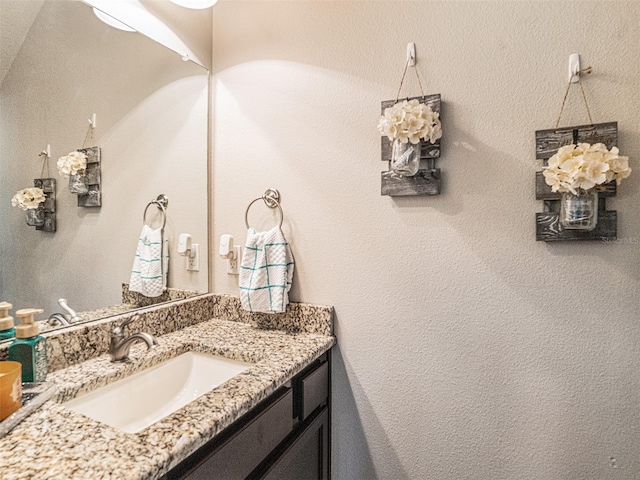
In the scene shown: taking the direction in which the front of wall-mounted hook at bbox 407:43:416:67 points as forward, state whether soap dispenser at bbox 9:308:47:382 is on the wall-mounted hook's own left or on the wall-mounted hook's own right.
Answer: on the wall-mounted hook's own right

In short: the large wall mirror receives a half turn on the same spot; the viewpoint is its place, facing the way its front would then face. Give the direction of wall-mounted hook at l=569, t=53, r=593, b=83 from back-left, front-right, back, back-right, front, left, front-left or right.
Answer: back

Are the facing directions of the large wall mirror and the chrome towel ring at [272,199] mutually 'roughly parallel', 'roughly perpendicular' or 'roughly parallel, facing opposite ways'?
roughly perpendicular
